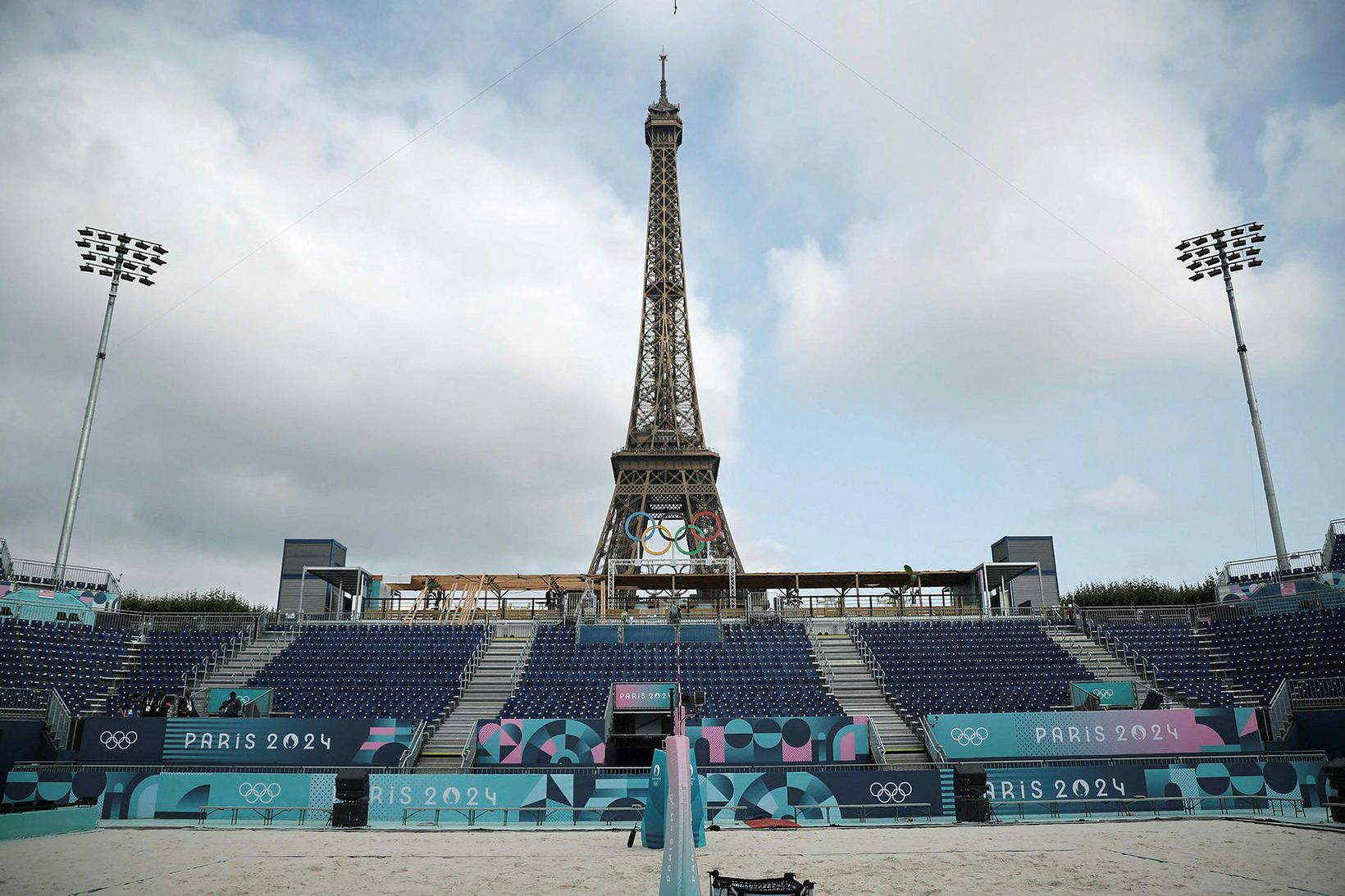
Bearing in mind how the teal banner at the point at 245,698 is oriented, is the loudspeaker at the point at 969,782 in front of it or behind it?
in front

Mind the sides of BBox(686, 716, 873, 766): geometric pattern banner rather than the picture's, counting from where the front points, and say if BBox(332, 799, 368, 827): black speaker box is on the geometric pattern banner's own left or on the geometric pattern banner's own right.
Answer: on the geometric pattern banner's own right

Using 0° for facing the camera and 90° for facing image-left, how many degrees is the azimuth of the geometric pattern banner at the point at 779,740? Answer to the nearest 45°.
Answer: approximately 0°

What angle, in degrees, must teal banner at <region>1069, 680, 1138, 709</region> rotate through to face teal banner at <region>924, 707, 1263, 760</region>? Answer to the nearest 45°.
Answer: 0° — it already faces it

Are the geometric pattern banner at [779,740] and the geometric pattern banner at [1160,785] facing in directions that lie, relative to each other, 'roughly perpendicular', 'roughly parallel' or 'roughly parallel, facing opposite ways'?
roughly parallel

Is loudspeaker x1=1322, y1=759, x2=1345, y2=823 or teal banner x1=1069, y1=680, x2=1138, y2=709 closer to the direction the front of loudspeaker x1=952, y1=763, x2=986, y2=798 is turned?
the loudspeaker

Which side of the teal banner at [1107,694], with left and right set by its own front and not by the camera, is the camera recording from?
front

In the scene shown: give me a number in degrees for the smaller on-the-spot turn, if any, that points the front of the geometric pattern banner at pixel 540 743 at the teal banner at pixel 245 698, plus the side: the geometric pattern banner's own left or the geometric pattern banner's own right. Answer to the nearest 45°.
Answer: approximately 135° to the geometric pattern banner's own right

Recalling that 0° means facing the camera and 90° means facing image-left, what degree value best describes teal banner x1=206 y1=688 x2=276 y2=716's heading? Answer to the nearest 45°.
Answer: approximately 0°

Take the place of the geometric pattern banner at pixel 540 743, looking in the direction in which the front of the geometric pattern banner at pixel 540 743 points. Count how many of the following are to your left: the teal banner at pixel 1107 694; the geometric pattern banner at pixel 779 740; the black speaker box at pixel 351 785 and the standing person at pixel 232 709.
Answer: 2

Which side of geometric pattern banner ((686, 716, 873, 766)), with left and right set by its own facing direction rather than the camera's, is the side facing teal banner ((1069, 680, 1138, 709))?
left

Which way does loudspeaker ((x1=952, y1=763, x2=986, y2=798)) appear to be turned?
toward the camera

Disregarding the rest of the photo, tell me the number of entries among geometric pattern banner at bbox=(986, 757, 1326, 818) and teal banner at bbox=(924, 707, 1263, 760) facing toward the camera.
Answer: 2

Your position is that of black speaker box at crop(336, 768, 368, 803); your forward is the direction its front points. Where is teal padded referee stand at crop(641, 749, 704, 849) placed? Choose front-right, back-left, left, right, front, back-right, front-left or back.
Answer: front-left

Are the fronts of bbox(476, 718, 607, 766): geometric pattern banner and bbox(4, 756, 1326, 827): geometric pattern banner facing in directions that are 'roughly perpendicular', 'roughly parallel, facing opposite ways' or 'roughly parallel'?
roughly parallel

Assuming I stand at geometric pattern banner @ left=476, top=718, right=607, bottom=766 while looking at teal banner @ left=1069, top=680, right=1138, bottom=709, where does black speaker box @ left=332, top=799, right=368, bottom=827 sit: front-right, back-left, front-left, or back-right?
back-right
